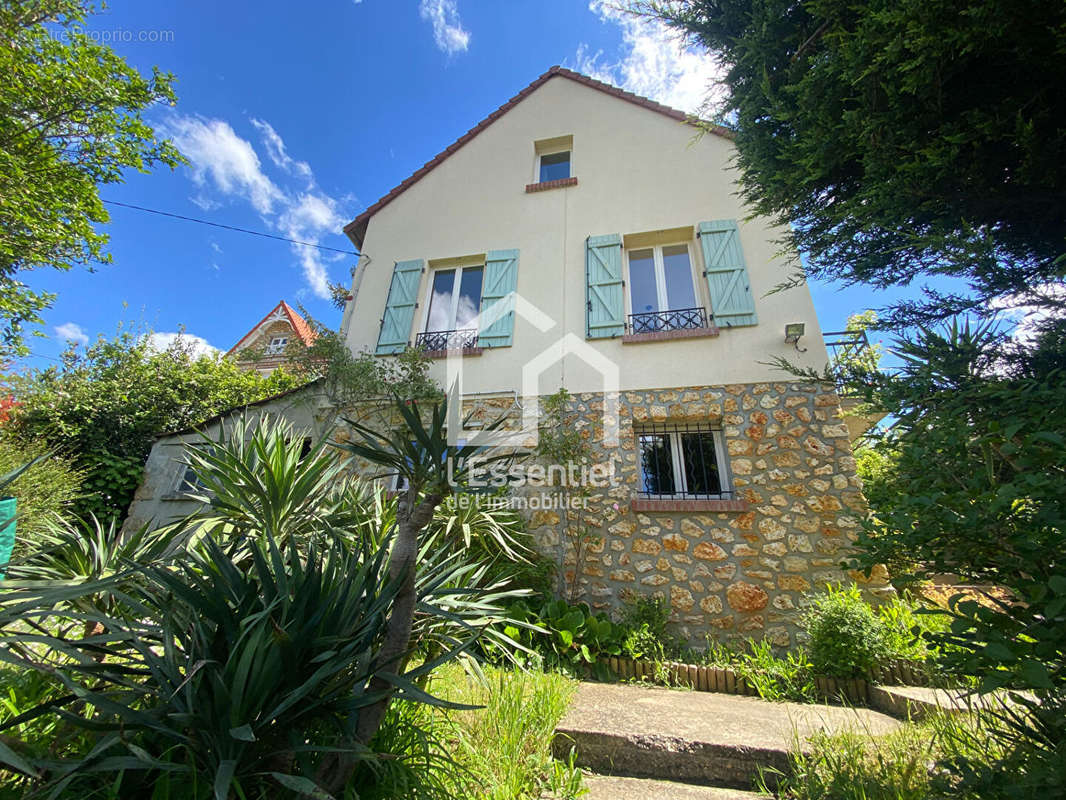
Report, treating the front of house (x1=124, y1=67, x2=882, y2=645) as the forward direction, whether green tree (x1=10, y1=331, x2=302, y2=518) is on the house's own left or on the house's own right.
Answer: on the house's own right

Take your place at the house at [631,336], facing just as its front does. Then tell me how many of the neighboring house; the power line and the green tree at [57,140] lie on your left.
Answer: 0

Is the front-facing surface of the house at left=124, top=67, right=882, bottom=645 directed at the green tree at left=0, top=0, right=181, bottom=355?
no

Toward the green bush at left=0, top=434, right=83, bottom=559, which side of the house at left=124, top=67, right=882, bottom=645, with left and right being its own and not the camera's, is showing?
right

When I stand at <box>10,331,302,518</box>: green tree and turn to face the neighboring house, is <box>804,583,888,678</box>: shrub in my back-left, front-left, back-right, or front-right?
back-right

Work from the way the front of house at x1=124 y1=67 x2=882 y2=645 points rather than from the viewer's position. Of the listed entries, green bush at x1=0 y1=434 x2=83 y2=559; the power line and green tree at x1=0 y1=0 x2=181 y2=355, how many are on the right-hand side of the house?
3

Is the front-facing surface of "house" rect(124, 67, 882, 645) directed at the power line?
no

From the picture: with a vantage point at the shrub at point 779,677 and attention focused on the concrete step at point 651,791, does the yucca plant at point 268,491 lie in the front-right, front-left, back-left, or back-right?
front-right

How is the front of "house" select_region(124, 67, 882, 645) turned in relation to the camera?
facing the viewer

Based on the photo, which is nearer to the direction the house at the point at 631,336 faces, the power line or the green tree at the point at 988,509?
the green tree
